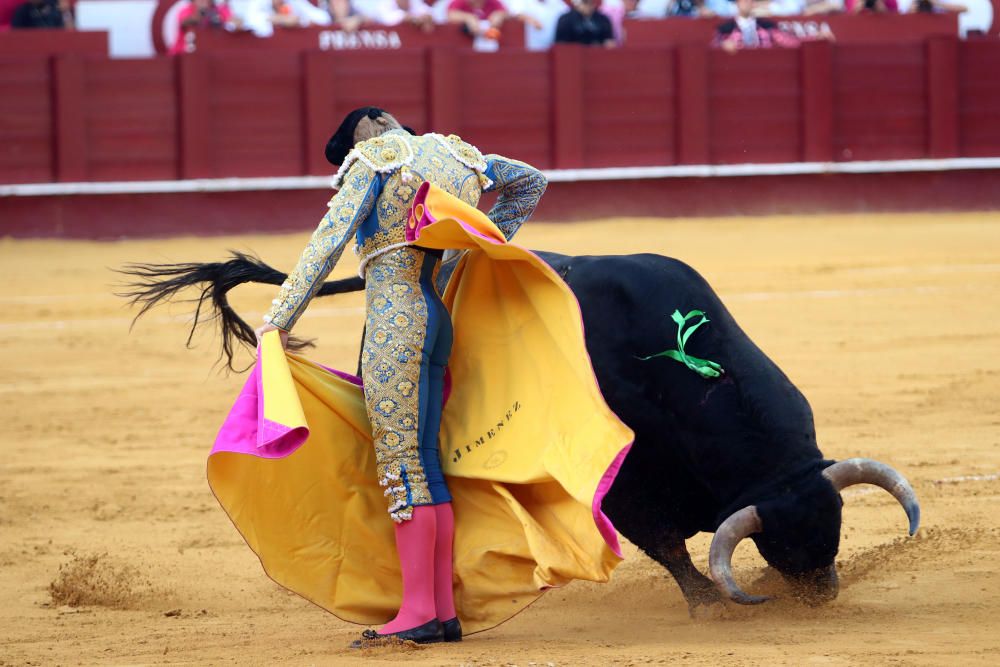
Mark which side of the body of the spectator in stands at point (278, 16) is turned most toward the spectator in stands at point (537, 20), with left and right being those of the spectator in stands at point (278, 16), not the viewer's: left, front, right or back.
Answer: left

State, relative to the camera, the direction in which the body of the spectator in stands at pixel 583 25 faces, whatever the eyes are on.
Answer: toward the camera

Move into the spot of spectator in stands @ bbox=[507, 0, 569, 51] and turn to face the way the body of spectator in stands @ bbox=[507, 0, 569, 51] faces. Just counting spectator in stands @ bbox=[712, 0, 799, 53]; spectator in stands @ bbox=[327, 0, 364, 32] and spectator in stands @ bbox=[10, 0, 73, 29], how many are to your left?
1

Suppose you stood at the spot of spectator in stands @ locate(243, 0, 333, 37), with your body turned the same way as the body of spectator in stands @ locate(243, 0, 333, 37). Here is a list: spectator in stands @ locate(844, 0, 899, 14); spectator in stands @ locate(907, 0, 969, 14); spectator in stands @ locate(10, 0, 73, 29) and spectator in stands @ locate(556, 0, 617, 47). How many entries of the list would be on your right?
1

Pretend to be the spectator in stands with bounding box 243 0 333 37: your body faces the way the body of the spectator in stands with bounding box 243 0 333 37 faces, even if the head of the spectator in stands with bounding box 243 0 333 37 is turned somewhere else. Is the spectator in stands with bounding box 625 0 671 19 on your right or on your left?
on your left

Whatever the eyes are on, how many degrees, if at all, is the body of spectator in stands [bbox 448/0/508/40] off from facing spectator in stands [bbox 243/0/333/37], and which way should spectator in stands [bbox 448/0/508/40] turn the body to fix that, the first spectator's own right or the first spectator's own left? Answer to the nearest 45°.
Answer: approximately 90° to the first spectator's own right

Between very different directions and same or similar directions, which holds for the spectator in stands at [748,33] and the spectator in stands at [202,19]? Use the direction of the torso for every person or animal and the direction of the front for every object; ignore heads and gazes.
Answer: same or similar directions

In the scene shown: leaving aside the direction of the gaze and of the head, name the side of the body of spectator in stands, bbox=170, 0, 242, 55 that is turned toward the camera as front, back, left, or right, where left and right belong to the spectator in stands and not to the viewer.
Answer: front

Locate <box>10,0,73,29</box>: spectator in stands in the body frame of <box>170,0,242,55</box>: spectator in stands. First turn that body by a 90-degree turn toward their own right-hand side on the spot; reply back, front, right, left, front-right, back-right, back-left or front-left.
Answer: front

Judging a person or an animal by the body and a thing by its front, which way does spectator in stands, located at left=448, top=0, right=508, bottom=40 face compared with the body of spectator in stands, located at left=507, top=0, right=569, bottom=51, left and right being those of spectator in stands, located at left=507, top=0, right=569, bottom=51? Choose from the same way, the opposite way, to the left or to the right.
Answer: the same way

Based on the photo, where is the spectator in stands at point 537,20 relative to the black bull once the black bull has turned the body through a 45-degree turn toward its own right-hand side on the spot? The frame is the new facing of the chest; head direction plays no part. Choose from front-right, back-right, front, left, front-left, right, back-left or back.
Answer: back

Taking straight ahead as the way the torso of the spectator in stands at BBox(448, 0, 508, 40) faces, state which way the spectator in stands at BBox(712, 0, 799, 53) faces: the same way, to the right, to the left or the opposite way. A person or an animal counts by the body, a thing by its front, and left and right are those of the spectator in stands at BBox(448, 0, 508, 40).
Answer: the same way

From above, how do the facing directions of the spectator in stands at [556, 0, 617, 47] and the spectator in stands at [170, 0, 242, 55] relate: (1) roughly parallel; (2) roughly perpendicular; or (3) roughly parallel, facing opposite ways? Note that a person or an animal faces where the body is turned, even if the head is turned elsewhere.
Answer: roughly parallel

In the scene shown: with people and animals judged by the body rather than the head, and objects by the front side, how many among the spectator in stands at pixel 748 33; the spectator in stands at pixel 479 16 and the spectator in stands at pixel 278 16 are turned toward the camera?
3

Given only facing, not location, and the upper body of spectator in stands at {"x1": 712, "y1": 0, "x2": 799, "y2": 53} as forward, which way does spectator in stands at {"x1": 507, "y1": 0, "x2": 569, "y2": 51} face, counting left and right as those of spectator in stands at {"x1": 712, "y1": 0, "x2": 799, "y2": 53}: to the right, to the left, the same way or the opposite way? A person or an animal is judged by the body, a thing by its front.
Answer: the same way

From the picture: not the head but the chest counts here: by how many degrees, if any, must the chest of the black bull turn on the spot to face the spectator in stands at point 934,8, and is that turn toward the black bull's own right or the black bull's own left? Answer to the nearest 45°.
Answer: approximately 135° to the black bull's own left

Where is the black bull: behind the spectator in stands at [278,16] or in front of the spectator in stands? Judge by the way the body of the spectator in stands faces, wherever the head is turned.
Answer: in front

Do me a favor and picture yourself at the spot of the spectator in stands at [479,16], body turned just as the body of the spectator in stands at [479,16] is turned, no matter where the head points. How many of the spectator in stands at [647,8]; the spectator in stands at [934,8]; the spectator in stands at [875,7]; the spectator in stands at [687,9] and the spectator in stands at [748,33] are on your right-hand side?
0

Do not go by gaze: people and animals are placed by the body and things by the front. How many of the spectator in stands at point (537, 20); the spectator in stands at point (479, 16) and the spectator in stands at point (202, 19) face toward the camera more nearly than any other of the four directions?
3
